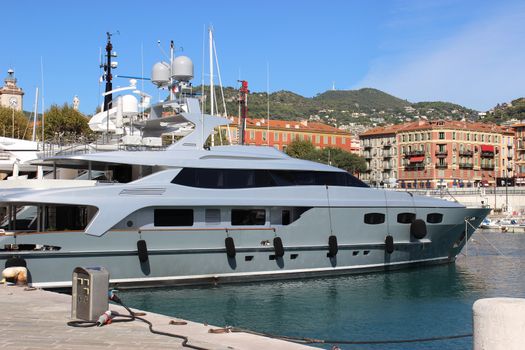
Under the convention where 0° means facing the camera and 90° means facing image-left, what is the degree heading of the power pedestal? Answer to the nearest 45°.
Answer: approximately 45°

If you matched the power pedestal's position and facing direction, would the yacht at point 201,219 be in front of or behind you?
behind
